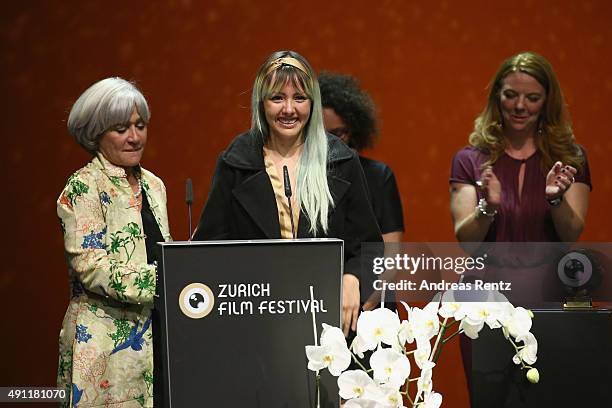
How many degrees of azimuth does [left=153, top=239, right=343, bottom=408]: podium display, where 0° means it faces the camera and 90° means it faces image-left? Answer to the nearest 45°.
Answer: approximately 0°

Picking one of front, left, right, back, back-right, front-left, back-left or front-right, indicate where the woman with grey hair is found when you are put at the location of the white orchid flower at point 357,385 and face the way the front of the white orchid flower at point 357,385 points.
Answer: back-right

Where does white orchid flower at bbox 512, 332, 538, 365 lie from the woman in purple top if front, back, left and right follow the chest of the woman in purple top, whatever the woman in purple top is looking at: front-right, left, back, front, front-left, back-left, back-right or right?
front

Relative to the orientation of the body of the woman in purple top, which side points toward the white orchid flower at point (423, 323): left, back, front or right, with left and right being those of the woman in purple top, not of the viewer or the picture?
front

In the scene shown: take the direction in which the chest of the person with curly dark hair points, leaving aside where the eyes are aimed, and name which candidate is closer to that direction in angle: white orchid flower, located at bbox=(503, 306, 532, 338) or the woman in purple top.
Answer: the white orchid flower

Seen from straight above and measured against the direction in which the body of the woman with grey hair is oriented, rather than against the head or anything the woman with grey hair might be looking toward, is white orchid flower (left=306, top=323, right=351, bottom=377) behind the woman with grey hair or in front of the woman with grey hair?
in front

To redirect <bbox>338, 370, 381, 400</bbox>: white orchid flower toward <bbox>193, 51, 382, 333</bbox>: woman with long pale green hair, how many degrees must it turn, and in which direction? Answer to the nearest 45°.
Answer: approximately 180°

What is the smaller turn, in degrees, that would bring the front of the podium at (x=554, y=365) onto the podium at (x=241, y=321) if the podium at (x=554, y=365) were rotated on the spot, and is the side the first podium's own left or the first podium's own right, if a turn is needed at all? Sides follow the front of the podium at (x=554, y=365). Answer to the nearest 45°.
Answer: approximately 45° to the first podium's own right

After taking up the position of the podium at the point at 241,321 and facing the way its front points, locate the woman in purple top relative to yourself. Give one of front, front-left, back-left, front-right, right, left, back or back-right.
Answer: back-left

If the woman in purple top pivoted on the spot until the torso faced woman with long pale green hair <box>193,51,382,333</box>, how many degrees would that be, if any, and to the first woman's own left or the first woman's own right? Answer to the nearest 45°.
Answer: approximately 45° to the first woman's own right

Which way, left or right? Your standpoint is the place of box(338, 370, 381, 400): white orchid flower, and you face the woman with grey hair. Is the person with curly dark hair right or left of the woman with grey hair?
right

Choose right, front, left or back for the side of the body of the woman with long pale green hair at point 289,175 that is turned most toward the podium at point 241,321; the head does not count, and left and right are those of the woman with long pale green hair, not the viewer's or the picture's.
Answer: front

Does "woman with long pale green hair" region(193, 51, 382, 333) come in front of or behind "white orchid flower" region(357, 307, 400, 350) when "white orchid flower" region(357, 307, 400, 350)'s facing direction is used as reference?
behind

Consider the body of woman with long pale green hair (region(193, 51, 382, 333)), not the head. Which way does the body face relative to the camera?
toward the camera
